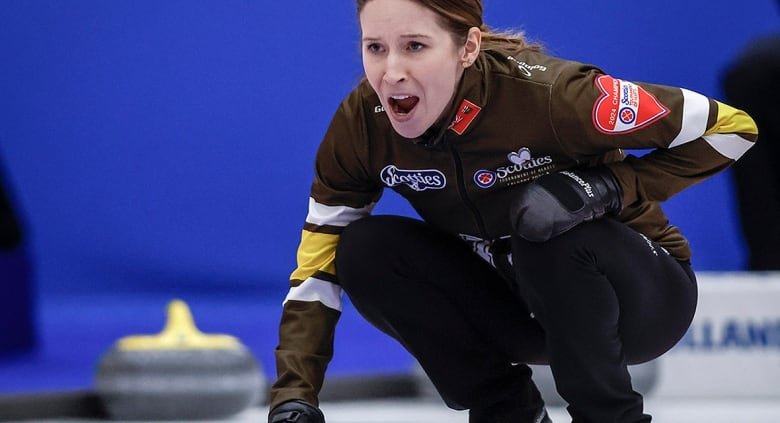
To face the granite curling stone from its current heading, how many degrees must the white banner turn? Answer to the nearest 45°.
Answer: approximately 45° to its right

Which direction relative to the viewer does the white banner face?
toward the camera
